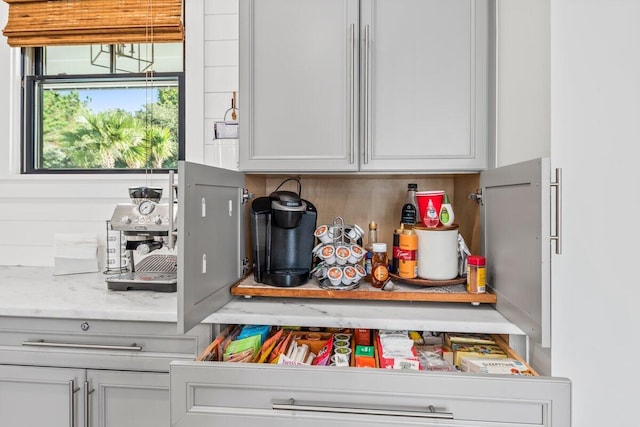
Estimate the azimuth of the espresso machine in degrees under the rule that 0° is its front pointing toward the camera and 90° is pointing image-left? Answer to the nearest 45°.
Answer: approximately 0°

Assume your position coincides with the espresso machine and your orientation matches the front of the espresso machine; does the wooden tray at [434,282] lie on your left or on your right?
on your left

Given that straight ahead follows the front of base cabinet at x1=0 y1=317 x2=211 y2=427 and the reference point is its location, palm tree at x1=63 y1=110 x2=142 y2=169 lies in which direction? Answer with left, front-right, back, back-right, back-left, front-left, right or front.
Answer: back

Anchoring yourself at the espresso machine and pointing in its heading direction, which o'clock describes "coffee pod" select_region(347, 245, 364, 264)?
The coffee pod is roughly at 10 o'clock from the espresso machine.
